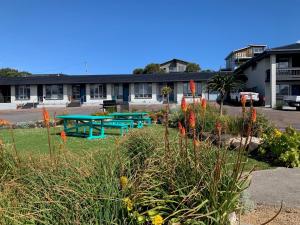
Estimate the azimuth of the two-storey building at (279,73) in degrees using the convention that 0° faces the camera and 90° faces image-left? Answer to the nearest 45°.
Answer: approximately 0°

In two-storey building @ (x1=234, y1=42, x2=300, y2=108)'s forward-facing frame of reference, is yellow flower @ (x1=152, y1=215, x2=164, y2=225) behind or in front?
in front

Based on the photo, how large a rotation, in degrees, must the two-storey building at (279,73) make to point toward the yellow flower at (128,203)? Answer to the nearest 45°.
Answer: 0° — it already faces it

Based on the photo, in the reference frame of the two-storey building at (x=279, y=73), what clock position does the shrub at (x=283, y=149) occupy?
The shrub is roughly at 12 o'clock from the two-storey building.

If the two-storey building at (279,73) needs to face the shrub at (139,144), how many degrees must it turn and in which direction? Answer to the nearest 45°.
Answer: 0° — it already faces it

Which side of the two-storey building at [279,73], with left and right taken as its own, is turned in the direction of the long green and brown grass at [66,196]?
front

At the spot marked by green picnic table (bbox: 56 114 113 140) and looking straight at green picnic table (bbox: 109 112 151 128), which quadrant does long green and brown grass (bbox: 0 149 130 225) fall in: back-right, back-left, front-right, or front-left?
back-right

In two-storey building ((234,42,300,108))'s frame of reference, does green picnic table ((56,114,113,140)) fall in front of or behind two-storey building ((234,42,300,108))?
in front
